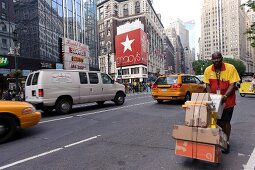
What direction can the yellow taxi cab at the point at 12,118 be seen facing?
to the viewer's right

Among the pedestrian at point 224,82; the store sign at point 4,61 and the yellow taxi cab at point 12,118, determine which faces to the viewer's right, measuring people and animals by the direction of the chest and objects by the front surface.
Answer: the yellow taxi cab

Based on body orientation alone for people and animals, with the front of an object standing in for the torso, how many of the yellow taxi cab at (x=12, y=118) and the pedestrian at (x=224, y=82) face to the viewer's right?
1

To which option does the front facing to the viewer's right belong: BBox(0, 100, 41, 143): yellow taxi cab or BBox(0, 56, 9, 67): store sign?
the yellow taxi cab

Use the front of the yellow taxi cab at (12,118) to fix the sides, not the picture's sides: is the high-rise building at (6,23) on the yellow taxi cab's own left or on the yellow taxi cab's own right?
on the yellow taxi cab's own left

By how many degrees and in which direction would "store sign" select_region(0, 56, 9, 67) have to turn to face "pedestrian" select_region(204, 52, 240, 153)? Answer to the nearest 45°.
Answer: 0° — it already faces them
